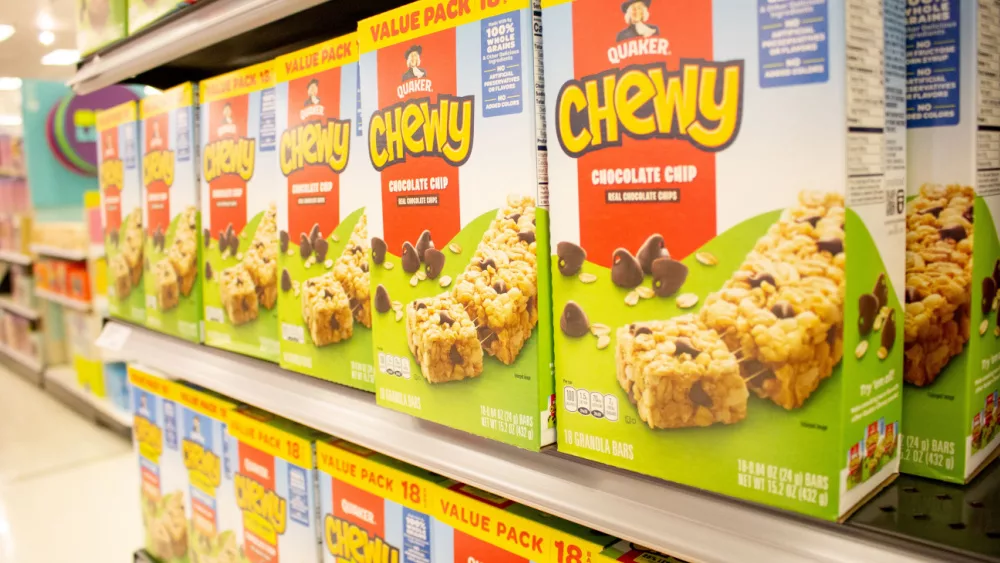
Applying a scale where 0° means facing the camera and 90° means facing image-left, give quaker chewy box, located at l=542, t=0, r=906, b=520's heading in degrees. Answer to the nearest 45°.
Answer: approximately 45°

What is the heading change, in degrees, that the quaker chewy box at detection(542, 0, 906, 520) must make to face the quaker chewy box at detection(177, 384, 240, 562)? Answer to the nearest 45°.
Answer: approximately 90° to its right

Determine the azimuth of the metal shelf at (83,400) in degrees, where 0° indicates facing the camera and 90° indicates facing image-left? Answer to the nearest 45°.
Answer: approximately 45°

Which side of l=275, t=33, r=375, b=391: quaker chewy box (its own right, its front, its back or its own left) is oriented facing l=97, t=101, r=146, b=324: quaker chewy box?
right
